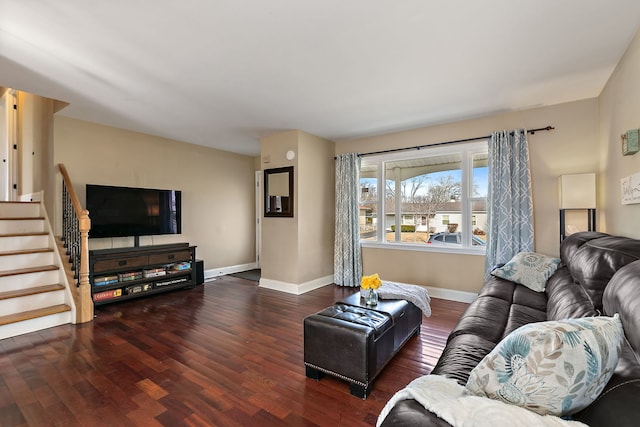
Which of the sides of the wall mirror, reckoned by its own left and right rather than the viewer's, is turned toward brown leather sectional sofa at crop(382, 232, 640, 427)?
left

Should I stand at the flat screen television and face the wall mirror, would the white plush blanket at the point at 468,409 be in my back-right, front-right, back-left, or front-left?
front-right

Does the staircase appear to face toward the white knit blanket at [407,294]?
yes

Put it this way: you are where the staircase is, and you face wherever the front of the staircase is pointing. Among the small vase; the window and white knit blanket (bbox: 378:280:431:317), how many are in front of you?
3

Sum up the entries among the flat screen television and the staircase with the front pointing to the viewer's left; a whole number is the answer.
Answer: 0

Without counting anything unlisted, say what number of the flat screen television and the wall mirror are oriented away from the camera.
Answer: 0

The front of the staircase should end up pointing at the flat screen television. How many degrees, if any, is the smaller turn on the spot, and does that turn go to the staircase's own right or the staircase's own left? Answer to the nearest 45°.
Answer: approximately 45° to the staircase's own left

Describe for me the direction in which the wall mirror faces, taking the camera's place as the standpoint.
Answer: facing the viewer and to the left of the viewer

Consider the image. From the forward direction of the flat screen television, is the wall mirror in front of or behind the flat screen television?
in front

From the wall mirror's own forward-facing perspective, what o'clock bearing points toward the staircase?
The staircase is roughly at 1 o'clock from the wall mirror.

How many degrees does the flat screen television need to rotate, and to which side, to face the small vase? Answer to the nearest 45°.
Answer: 0° — it already faces it

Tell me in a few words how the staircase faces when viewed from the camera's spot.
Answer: facing the viewer and to the right of the viewer
